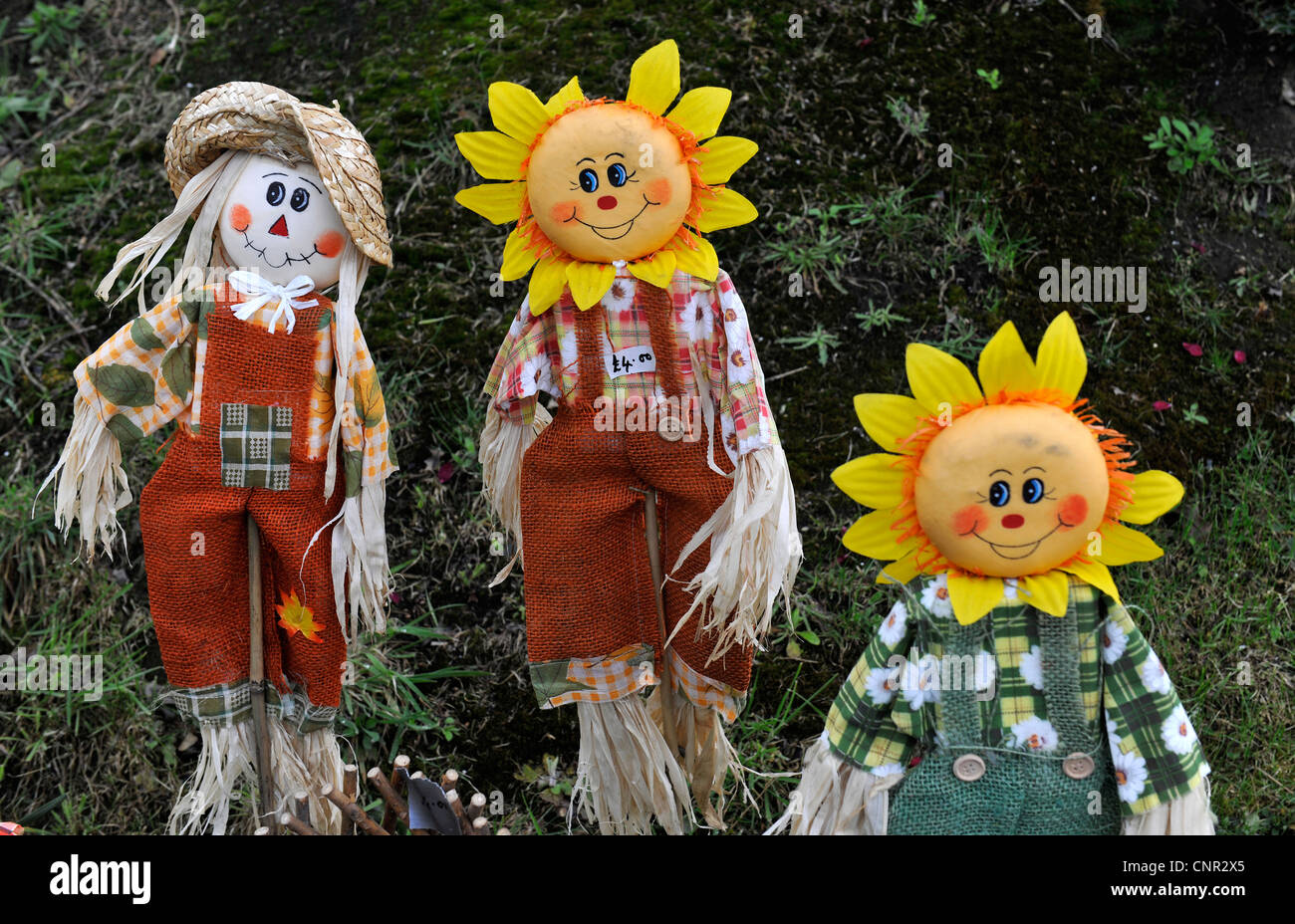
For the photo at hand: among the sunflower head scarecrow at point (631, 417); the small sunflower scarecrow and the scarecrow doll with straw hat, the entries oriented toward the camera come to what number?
3

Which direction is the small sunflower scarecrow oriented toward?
toward the camera

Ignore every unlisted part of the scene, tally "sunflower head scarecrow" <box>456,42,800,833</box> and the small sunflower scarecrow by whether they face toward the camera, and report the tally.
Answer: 2

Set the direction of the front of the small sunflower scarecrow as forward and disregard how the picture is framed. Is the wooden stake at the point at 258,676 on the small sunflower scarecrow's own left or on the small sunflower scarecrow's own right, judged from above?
on the small sunflower scarecrow's own right

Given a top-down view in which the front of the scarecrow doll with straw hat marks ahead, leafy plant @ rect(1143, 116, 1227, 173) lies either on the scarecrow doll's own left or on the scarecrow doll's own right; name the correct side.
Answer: on the scarecrow doll's own left

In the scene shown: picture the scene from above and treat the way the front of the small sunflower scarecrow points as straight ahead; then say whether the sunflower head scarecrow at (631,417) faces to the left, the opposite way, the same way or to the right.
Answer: the same way

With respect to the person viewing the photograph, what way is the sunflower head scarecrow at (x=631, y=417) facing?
facing the viewer

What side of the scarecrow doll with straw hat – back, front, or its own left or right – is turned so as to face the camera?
front

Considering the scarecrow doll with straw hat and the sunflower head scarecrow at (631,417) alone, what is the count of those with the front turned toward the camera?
2

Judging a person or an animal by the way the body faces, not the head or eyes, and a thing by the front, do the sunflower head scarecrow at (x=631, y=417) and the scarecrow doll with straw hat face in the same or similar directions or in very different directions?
same or similar directions
